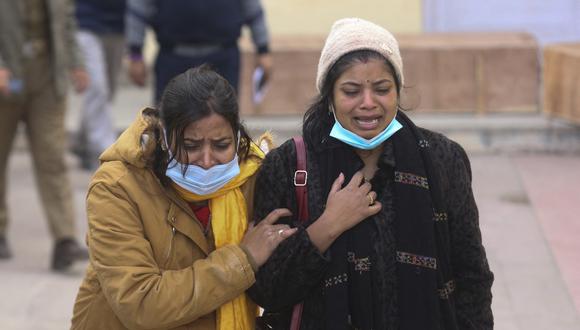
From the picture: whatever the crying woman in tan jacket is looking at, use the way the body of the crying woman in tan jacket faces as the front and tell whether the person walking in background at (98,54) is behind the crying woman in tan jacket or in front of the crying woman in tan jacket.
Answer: behind

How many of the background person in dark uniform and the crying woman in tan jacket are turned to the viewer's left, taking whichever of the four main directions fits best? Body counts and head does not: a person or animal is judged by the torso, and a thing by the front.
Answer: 0

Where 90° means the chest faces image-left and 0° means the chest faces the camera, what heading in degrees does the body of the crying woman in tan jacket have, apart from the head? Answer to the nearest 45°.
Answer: approximately 315°

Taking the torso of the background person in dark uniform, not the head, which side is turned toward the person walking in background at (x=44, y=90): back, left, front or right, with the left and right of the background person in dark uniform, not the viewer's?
right

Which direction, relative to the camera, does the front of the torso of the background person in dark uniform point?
toward the camera

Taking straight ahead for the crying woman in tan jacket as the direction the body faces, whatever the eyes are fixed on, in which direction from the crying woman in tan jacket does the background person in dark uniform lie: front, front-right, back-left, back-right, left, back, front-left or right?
back-left

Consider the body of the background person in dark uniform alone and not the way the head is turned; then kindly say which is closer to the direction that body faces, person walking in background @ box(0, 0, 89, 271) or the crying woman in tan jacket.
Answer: the crying woman in tan jacket
